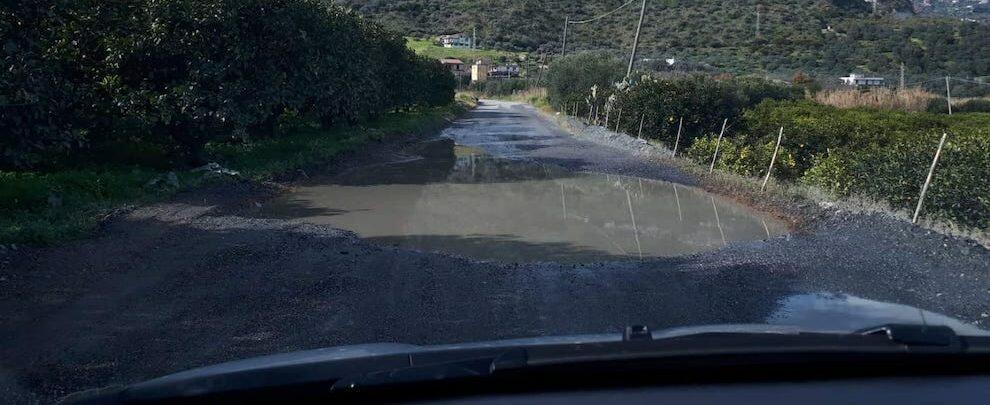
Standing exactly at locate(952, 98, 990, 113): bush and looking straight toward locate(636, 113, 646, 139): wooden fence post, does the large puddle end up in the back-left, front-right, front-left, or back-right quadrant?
front-left

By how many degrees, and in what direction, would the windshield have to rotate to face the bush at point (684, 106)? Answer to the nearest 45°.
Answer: approximately 45° to its right

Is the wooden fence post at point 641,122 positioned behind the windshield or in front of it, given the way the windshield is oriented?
in front

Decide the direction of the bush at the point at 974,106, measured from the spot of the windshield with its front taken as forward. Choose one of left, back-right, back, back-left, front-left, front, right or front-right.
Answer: front-right

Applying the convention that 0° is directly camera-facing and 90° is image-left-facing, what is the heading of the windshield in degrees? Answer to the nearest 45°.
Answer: approximately 180°

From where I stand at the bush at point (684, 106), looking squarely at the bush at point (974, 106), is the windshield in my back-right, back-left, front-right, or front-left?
back-right
